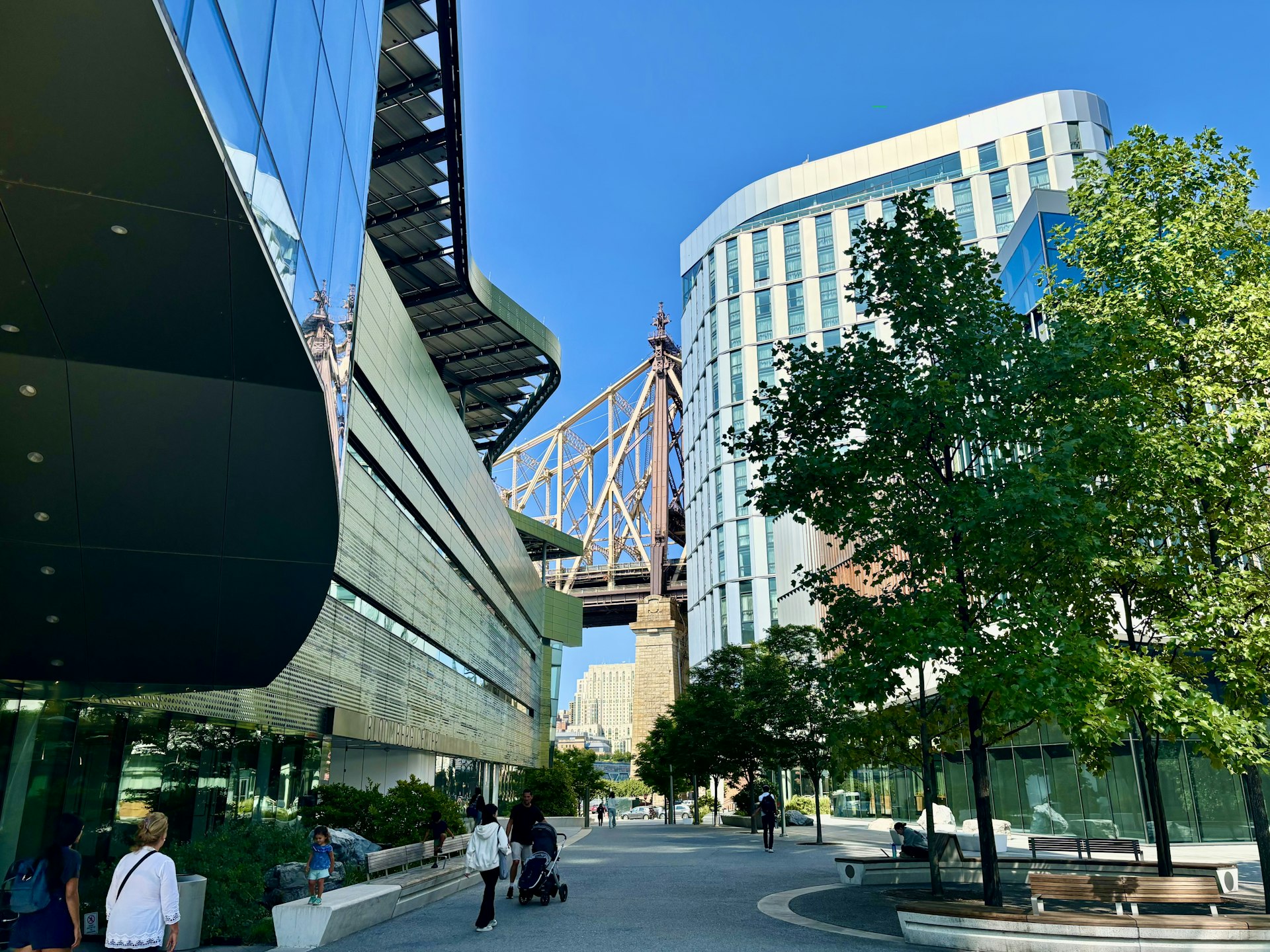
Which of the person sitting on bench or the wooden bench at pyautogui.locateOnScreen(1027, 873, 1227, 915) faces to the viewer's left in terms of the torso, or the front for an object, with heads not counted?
the person sitting on bench

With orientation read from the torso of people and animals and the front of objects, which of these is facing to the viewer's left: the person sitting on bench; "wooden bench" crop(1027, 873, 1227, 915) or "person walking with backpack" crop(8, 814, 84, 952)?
the person sitting on bench

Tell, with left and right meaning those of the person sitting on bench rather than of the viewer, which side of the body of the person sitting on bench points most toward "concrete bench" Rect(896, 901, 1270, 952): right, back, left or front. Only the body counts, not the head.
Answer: left

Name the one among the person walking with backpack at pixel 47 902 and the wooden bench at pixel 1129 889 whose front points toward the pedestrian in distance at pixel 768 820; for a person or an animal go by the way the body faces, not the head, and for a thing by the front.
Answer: the person walking with backpack

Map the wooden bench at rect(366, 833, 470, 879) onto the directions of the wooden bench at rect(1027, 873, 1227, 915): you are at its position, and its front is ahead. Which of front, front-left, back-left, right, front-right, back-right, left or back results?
right

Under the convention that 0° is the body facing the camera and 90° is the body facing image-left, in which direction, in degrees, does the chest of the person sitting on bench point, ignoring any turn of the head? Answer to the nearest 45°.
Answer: approximately 90°

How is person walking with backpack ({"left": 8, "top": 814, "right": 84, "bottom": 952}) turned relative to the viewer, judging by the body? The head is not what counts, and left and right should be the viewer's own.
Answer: facing away from the viewer and to the right of the viewer

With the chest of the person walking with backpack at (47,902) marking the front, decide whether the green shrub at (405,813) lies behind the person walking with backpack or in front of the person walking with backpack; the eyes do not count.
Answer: in front

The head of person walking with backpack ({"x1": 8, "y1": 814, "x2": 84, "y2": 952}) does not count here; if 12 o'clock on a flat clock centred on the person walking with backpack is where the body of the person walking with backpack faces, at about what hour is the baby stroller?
The baby stroller is roughly at 12 o'clock from the person walking with backpack.

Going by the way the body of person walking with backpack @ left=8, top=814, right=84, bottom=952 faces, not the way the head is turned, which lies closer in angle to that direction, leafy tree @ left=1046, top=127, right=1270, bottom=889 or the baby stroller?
the baby stroller

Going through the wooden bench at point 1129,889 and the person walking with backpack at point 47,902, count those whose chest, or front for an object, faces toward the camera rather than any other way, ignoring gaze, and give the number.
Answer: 1

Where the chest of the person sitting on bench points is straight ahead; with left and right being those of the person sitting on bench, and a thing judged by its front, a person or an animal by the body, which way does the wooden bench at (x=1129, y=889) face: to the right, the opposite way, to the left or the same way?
to the left
